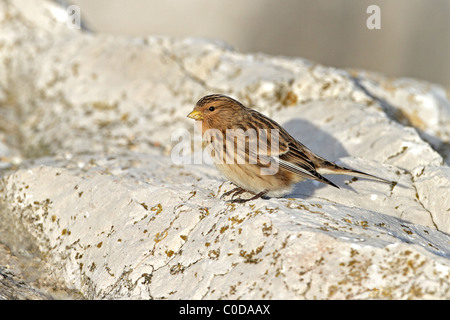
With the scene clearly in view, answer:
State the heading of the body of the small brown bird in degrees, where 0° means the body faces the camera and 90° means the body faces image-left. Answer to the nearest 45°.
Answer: approximately 90°
